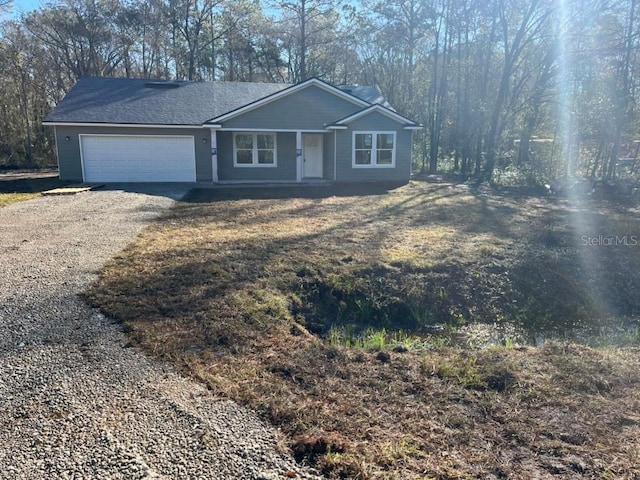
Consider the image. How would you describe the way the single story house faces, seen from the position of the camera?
facing the viewer
